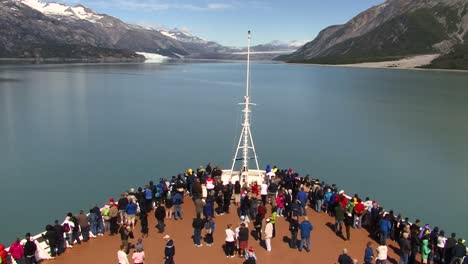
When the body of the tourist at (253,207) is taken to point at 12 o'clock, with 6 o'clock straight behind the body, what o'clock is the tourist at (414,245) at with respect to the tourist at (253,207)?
the tourist at (414,245) is roughly at 4 o'clock from the tourist at (253,207).

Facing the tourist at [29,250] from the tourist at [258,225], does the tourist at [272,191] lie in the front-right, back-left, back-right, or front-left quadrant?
back-right

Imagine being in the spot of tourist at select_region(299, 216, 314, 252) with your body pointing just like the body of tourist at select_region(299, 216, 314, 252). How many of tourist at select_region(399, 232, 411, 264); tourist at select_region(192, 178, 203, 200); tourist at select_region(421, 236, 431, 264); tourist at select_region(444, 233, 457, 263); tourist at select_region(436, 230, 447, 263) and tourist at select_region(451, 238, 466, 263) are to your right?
5

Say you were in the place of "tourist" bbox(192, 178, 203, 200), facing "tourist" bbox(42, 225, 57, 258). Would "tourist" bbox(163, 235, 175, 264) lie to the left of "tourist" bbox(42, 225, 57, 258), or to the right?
left

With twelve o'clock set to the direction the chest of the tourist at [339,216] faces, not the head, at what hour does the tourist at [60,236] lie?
the tourist at [60,236] is roughly at 8 o'clock from the tourist at [339,216].

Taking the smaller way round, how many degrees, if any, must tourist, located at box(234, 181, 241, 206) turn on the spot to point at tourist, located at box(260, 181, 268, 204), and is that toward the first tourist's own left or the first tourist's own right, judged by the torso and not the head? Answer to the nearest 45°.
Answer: approximately 90° to the first tourist's own right

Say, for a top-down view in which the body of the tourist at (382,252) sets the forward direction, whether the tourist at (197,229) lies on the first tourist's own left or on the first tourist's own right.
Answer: on the first tourist's own left

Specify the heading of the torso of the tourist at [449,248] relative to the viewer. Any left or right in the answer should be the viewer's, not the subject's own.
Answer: facing away from the viewer and to the right of the viewer

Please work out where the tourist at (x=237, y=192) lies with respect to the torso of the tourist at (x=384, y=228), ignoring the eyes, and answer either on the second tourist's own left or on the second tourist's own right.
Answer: on the second tourist's own left

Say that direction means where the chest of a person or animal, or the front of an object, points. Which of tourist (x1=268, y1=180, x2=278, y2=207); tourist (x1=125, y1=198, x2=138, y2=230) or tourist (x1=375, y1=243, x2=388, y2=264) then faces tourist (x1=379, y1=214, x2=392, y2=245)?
tourist (x1=375, y1=243, x2=388, y2=264)

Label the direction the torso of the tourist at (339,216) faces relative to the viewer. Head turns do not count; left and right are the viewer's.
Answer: facing away from the viewer

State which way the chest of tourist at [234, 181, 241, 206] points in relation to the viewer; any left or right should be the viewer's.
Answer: facing away from the viewer

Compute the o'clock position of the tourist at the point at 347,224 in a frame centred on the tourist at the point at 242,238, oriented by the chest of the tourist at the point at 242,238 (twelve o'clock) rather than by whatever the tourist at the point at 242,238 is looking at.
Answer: the tourist at the point at 347,224 is roughly at 2 o'clock from the tourist at the point at 242,238.

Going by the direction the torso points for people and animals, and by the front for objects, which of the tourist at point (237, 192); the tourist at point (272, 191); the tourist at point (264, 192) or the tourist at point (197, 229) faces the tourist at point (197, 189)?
the tourist at point (197, 229)

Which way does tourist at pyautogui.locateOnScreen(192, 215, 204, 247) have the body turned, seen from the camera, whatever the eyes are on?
away from the camera

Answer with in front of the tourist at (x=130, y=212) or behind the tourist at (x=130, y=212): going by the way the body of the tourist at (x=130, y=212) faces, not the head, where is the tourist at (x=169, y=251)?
behind
